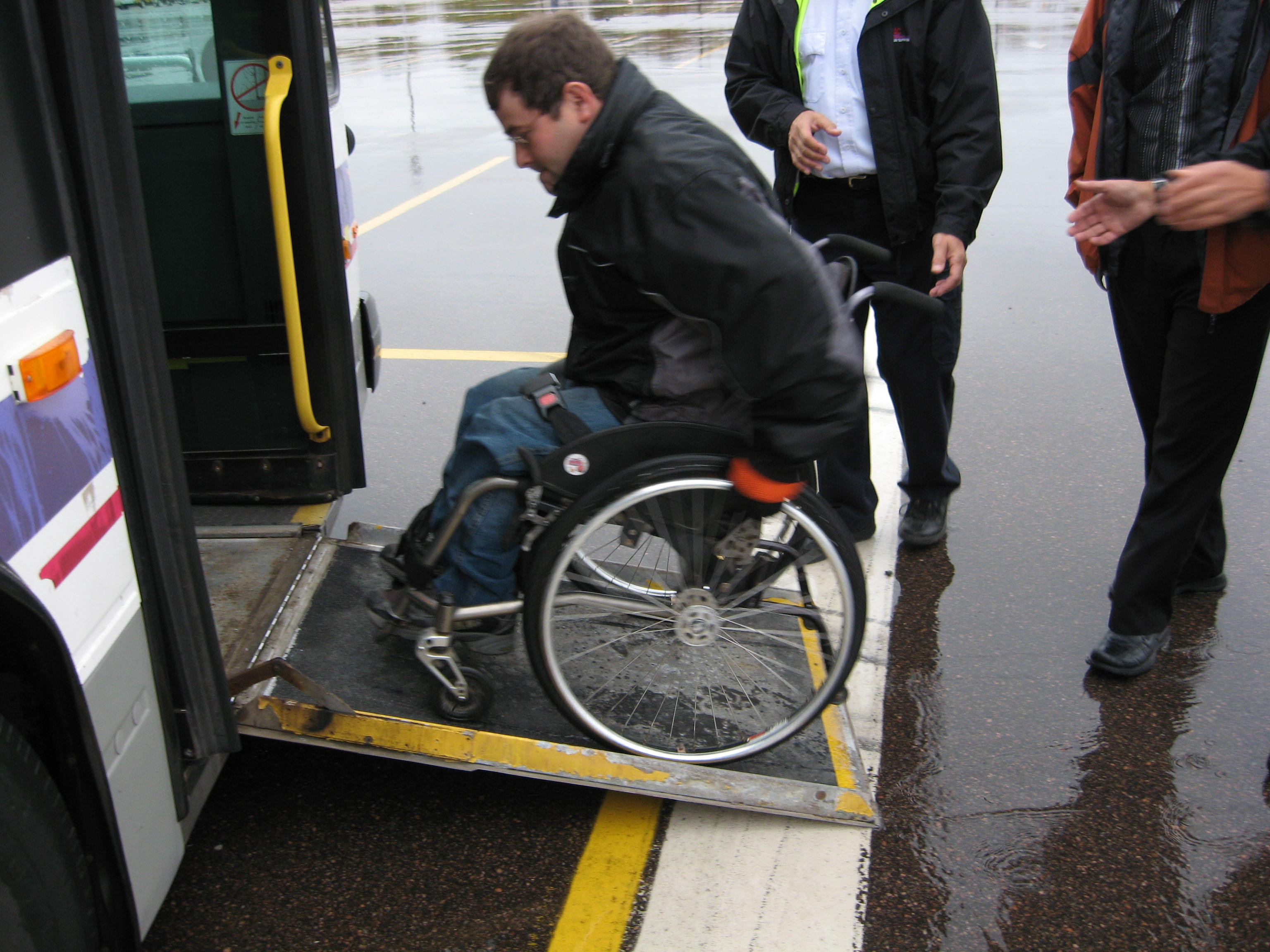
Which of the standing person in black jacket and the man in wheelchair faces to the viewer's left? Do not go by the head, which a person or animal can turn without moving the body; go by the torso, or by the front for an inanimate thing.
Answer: the man in wheelchair

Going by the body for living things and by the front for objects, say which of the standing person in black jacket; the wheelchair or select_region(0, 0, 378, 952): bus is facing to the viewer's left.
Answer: the wheelchair

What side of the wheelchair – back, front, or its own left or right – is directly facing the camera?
left

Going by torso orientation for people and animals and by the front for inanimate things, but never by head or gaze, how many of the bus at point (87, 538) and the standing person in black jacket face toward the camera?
1

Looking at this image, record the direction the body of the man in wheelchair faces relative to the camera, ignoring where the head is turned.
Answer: to the viewer's left

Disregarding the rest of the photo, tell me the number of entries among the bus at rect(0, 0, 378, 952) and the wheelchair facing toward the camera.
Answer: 0

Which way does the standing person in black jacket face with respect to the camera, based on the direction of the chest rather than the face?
toward the camera

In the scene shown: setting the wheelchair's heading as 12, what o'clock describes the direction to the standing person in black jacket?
The standing person in black jacket is roughly at 4 o'clock from the wheelchair.

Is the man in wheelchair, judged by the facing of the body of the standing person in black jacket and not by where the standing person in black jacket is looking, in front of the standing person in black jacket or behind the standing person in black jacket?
in front

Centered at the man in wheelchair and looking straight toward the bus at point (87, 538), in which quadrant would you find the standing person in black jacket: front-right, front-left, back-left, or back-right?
back-right

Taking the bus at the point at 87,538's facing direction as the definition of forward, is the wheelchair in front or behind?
in front

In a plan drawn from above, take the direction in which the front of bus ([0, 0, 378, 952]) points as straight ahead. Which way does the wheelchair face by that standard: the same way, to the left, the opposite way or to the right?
to the left

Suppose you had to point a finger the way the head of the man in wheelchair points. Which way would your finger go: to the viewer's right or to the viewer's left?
to the viewer's left

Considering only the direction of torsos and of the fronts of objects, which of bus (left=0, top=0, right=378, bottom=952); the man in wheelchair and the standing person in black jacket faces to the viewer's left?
the man in wheelchair

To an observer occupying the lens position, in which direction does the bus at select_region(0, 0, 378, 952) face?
facing away from the viewer and to the right of the viewer

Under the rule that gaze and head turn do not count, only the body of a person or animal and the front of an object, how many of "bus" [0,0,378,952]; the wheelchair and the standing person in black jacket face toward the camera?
1
